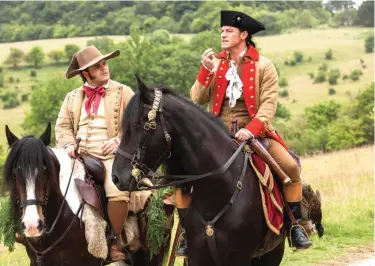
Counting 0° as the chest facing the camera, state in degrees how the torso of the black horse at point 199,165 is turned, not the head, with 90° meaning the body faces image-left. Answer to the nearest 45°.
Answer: approximately 45°

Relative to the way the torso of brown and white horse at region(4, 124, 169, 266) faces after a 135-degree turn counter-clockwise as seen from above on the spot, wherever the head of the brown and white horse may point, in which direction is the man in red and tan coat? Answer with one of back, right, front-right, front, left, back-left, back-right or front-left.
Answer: front

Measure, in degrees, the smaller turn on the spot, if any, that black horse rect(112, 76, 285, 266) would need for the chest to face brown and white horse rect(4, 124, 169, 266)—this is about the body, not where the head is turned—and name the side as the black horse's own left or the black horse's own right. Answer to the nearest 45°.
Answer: approximately 45° to the black horse's own right

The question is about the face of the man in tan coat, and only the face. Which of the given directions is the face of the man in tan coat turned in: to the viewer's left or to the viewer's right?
to the viewer's right

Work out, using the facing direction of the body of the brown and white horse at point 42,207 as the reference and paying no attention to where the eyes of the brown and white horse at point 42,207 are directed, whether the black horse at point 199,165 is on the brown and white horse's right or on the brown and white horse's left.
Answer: on the brown and white horse's left
